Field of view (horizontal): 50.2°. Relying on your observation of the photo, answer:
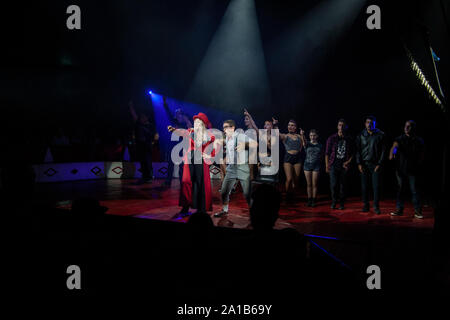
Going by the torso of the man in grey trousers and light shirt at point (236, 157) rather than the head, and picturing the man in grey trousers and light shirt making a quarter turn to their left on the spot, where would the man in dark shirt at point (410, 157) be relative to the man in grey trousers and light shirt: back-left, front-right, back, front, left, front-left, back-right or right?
front-left

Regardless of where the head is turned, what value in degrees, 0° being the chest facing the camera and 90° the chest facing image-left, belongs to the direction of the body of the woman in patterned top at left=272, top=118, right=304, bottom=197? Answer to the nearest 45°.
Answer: approximately 0°

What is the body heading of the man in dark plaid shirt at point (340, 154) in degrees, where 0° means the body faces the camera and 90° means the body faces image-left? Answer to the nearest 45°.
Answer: approximately 0°

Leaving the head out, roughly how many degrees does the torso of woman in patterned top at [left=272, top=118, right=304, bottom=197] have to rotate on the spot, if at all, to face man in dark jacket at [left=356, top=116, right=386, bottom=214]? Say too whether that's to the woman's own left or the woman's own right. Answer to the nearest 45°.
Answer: approximately 45° to the woman's own left
